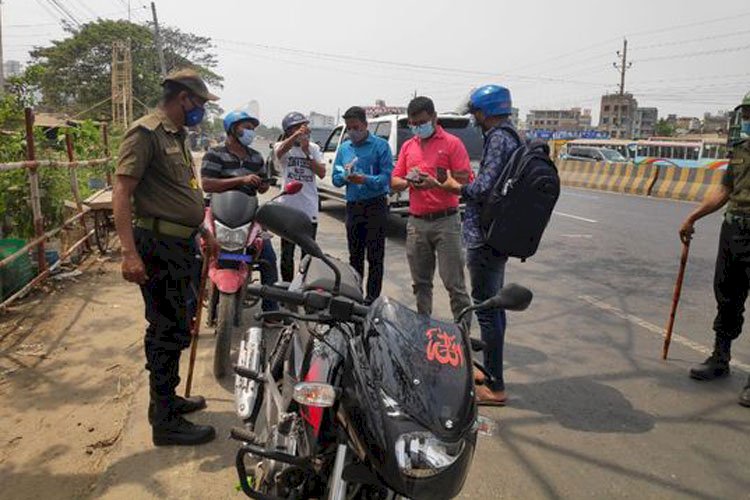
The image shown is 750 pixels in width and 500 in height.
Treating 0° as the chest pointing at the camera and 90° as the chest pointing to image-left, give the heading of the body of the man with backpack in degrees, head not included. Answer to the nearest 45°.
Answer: approximately 90°

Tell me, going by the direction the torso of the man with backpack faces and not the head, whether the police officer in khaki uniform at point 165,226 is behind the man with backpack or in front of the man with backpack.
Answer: in front

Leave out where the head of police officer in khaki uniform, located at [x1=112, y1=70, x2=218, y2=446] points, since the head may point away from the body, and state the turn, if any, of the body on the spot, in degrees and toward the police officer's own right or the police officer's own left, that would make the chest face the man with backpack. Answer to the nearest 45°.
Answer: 0° — they already face them

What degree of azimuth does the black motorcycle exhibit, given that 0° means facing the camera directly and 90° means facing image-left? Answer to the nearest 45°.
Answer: approximately 315°

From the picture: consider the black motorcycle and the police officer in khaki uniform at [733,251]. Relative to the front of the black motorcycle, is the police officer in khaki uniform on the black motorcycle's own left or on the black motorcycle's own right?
on the black motorcycle's own left

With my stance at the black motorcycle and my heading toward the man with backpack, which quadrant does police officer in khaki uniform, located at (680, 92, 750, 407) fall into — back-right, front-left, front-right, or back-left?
front-right

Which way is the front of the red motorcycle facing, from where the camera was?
facing the viewer

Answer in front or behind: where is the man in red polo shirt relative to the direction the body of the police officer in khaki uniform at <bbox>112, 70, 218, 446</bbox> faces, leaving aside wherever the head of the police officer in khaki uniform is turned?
in front

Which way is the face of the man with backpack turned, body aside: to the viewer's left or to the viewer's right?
to the viewer's left

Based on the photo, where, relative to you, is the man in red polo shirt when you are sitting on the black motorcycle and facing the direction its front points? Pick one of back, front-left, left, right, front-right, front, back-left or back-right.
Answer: back-left

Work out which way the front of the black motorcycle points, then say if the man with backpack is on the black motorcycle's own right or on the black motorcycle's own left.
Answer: on the black motorcycle's own left
